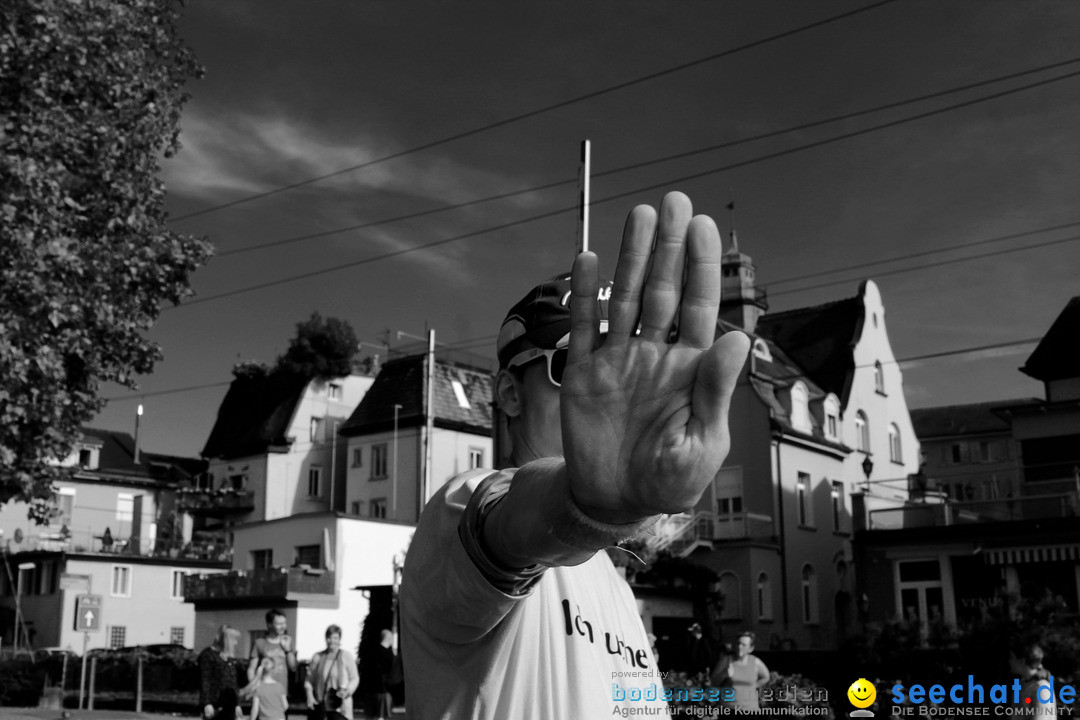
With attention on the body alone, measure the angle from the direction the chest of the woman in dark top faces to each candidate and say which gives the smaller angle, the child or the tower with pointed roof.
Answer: the child

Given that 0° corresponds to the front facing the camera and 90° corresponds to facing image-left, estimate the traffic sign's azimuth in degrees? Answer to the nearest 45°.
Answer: approximately 0°

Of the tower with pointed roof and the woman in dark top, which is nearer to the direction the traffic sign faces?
the woman in dark top

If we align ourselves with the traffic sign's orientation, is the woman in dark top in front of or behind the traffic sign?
in front

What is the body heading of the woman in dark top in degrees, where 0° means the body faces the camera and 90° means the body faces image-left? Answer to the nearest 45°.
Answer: approximately 315°

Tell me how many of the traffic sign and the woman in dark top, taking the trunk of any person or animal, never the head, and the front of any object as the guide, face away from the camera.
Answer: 0

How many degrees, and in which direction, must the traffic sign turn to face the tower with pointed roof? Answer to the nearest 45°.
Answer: approximately 135° to its left

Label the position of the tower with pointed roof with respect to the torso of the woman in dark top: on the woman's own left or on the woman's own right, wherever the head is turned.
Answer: on the woman's own left

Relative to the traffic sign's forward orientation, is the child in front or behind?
in front

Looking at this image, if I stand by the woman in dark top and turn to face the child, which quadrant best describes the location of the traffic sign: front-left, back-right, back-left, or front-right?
back-left

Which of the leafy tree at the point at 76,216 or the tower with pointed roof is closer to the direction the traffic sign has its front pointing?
the leafy tree
